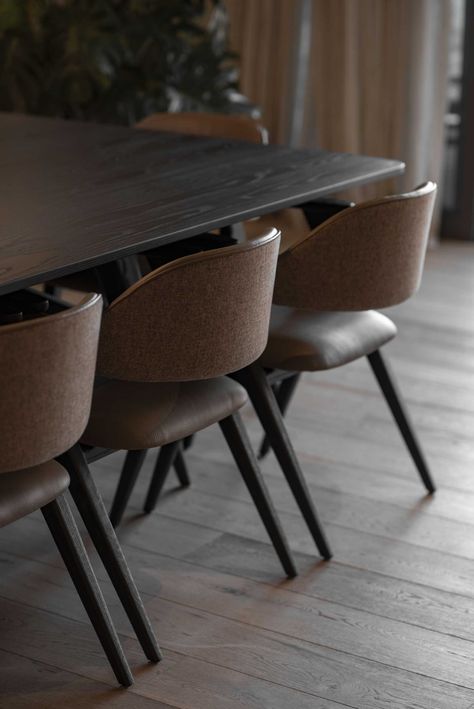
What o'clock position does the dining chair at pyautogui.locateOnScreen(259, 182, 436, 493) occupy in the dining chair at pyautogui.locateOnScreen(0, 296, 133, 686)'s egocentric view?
the dining chair at pyautogui.locateOnScreen(259, 182, 436, 493) is roughly at 3 o'clock from the dining chair at pyautogui.locateOnScreen(0, 296, 133, 686).

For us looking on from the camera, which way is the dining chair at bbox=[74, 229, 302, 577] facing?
facing away from the viewer and to the left of the viewer

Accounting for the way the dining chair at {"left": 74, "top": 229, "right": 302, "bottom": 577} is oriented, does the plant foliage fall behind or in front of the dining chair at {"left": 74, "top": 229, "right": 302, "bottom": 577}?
in front

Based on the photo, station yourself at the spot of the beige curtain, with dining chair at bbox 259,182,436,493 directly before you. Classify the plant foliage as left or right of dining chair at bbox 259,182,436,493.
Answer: right

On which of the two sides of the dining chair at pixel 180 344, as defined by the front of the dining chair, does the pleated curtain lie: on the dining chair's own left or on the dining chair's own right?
on the dining chair's own right

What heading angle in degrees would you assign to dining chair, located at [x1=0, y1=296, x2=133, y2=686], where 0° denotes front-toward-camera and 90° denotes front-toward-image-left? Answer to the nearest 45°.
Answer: approximately 135°

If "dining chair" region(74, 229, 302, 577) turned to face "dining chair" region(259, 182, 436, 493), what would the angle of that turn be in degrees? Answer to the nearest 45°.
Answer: approximately 90° to its right

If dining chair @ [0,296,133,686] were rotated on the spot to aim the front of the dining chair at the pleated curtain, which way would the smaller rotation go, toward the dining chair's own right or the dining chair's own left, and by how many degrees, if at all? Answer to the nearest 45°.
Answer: approximately 45° to the dining chair's own right

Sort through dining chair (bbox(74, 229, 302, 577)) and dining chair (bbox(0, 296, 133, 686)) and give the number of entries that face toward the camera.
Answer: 0

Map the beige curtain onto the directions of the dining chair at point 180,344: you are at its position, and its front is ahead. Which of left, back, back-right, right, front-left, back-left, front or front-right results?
front-right
